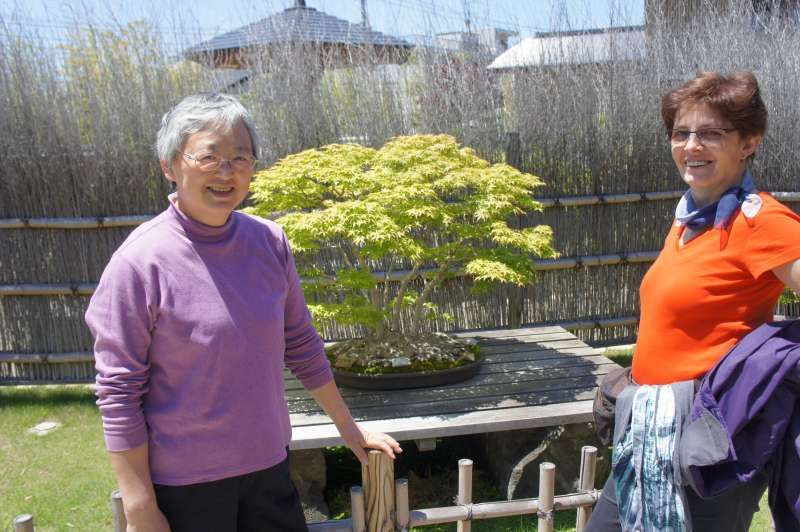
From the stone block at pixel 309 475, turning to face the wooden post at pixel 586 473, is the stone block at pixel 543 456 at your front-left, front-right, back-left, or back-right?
front-left

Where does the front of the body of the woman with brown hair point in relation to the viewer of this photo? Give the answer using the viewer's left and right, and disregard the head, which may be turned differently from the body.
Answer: facing the viewer and to the left of the viewer

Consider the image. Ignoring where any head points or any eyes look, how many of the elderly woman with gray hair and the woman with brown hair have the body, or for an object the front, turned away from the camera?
0

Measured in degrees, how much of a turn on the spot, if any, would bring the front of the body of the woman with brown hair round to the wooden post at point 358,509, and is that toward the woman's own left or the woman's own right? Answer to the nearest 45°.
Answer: approximately 45° to the woman's own right

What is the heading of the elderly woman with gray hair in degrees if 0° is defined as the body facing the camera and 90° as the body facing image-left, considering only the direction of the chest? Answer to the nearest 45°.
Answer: approximately 315°

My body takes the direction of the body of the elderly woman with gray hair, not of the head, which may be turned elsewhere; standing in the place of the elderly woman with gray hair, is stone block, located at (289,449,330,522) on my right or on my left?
on my left

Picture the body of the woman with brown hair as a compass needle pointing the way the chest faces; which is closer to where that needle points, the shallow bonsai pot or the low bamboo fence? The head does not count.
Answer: the low bamboo fence

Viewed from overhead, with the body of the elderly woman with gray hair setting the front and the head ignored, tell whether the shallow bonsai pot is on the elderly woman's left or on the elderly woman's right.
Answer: on the elderly woman's left

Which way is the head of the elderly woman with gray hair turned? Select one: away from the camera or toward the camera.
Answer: toward the camera

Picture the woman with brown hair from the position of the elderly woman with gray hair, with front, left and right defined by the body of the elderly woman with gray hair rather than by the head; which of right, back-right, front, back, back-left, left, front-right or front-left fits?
front-left

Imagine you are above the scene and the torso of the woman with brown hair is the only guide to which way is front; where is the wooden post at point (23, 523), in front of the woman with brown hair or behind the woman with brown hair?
in front

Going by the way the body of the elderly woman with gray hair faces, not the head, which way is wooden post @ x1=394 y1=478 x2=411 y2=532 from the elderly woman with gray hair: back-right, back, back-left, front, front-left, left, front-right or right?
left

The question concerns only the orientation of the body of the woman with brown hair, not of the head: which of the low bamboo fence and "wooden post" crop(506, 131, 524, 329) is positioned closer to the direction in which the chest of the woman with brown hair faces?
the low bamboo fence
